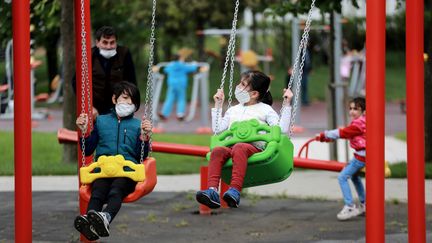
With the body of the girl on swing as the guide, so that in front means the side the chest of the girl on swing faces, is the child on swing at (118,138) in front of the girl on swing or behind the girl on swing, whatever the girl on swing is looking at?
in front

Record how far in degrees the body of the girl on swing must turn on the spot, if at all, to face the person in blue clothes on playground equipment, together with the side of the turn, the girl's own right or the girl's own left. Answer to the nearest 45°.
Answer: approximately 135° to the girl's own right

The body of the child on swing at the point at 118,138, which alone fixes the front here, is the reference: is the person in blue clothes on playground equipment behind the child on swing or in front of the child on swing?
behind

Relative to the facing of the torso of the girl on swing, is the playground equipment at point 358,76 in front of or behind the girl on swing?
behind

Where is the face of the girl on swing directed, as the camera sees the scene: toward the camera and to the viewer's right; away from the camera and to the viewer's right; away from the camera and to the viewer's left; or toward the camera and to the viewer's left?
toward the camera and to the viewer's left

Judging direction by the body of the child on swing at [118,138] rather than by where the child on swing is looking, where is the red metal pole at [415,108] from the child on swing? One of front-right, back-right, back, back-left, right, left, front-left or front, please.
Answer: left

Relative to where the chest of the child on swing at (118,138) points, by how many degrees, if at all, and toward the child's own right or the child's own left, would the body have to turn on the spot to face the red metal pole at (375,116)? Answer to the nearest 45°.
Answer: approximately 45° to the child's own left

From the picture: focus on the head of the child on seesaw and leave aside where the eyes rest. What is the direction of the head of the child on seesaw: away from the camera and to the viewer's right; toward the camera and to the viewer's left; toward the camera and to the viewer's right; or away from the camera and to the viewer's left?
toward the camera and to the viewer's left

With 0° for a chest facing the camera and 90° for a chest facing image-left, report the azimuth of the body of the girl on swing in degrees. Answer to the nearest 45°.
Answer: approximately 45°

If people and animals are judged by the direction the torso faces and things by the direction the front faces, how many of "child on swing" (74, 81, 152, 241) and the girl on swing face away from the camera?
0

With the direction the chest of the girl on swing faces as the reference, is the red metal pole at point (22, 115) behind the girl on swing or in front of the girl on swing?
in front

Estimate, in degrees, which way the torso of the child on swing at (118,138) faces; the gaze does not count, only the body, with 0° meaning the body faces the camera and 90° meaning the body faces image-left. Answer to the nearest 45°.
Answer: approximately 0°
